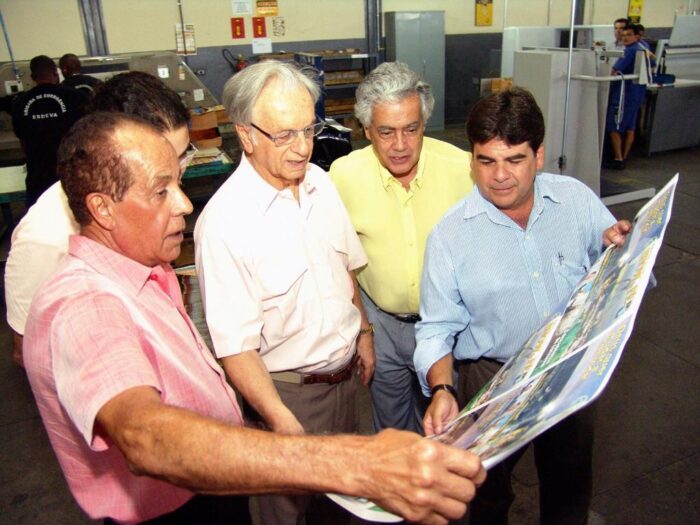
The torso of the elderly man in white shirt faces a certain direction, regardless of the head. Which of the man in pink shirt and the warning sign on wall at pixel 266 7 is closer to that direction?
the man in pink shirt

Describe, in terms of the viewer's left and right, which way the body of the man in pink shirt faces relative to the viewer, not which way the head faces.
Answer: facing to the right of the viewer

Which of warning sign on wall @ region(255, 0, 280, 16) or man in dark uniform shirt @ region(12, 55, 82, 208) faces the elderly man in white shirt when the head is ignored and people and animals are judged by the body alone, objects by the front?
the warning sign on wall

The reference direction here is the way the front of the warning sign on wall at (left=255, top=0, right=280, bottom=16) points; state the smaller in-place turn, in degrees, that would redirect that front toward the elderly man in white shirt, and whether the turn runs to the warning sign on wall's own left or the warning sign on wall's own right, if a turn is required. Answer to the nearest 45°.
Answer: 0° — it already faces them

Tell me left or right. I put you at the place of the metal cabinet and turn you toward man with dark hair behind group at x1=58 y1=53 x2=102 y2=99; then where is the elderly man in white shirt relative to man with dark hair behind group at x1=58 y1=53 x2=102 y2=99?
left

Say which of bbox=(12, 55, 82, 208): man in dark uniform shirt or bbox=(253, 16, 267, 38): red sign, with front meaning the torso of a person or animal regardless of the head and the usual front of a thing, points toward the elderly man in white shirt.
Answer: the red sign

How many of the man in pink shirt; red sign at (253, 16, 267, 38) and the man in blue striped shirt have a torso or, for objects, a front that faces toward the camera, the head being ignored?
2

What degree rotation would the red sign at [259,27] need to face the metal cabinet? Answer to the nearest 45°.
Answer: approximately 90° to its left
